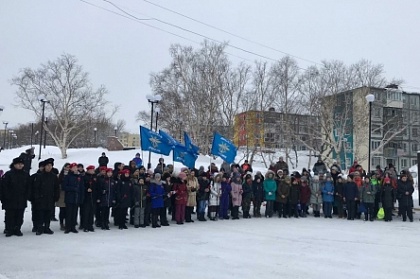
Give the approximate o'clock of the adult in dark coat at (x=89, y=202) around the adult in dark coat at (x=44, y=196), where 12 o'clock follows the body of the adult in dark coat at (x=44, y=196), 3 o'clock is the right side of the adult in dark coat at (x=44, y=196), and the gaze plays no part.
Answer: the adult in dark coat at (x=89, y=202) is roughly at 10 o'clock from the adult in dark coat at (x=44, y=196).

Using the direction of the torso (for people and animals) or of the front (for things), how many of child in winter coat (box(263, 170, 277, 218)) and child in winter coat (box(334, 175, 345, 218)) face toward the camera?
2

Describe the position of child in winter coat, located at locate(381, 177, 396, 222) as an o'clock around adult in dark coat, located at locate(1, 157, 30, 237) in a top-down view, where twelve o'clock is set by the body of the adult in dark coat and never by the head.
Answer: The child in winter coat is roughly at 9 o'clock from the adult in dark coat.

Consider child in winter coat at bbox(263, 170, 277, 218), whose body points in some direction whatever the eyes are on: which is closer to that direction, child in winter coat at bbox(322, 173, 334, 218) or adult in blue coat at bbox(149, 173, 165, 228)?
the adult in blue coat

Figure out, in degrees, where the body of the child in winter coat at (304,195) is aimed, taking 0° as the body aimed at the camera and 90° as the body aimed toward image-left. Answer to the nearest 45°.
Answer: approximately 0°

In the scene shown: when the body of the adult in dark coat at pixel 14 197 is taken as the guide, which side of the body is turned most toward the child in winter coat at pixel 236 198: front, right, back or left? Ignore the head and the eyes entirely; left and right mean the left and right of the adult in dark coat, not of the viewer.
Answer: left

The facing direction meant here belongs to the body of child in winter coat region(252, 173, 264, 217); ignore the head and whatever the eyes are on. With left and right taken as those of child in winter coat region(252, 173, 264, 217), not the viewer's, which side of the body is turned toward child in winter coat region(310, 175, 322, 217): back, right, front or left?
left
